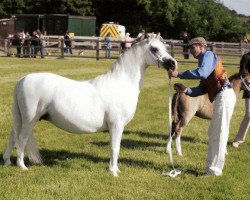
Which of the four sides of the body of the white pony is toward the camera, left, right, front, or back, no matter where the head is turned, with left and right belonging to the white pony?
right

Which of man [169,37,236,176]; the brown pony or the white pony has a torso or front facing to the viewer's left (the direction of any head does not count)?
the man

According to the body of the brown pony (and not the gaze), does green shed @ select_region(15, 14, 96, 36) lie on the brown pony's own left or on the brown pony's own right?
on the brown pony's own left

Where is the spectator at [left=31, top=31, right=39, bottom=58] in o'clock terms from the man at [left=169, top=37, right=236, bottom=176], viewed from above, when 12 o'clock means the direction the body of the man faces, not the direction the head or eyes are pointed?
The spectator is roughly at 2 o'clock from the man.

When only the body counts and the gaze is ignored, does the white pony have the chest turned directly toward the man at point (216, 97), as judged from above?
yes

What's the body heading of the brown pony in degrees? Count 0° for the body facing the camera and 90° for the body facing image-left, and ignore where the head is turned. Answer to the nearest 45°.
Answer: approximately 270°

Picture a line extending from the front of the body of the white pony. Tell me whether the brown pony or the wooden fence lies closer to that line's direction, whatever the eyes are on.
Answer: the brown pony

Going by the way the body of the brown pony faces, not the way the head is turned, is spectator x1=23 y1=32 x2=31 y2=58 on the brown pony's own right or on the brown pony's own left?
on the brown pony's own left

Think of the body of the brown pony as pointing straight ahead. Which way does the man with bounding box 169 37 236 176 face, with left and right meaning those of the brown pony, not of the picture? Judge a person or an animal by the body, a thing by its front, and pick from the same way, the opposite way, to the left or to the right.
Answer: the opposite way

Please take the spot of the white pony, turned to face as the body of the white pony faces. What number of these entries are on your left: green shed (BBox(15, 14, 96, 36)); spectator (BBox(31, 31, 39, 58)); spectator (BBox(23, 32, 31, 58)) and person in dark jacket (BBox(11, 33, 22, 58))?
4

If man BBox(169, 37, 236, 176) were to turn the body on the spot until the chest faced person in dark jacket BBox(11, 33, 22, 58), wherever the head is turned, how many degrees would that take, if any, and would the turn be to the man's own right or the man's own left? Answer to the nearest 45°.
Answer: approximately 45° to the man's own right

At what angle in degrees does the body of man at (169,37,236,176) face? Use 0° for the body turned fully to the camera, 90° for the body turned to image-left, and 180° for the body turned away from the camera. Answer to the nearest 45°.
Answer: approximately 90°
